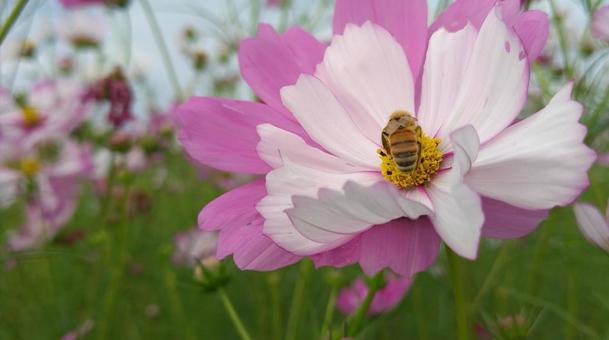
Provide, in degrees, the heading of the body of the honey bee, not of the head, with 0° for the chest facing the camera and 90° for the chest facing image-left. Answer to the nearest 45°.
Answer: approximately 180°

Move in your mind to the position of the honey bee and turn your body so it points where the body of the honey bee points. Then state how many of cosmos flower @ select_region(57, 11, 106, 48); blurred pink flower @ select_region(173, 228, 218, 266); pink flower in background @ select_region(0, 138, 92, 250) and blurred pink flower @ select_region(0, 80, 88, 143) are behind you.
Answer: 0

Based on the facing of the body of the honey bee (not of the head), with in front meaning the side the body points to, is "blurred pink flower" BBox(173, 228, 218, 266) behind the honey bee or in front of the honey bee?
in front

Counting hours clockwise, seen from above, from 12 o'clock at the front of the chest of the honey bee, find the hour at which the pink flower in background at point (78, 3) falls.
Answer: The pink flower in background is roughly at 11 o'clock from the honey bee.

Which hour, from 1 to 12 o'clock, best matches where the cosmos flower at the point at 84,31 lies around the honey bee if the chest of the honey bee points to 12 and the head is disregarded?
The cosmos flower is roughly at 11 o'clock from the honey bee.

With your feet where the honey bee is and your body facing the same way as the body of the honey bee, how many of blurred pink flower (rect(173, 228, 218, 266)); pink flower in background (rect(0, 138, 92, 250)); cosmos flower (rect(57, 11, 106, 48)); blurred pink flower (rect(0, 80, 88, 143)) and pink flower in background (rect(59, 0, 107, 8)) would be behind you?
0

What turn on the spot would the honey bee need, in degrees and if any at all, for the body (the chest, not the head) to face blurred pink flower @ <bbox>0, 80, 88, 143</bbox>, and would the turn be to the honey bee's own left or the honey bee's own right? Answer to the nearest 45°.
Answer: approximately 45° to the honey bee's own left

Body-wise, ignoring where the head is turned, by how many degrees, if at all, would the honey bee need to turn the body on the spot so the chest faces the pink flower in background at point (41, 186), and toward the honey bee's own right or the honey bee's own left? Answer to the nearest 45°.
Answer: approximately 45° to the honey bee's own left
